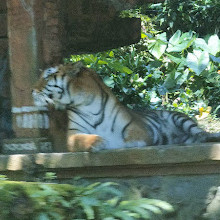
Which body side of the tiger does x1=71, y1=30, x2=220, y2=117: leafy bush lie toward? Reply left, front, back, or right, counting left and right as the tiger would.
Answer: right

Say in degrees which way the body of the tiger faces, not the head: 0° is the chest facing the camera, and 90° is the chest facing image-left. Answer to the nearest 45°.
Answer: approximately 90°
